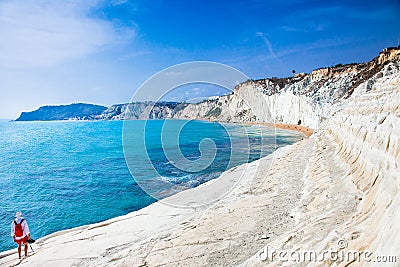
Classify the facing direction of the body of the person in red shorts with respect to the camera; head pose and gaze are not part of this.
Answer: away from the camera
